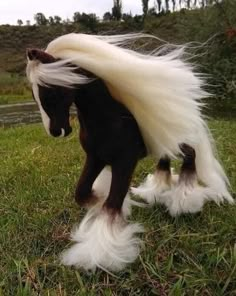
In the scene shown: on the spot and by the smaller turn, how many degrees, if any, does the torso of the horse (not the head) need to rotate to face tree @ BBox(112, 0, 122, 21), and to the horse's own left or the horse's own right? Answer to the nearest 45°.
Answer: approximately 135° to the horse's own right

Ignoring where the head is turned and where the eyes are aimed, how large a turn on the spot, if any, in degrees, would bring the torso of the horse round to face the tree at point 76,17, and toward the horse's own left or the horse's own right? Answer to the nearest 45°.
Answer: approximately 135° to the horse's own right

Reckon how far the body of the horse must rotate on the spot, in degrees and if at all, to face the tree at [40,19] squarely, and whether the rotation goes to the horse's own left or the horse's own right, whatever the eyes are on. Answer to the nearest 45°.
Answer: approximately 135° to the horse's own right

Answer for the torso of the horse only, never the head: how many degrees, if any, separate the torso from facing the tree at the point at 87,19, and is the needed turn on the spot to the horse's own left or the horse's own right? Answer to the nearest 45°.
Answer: approximately 135° to the horse's own right

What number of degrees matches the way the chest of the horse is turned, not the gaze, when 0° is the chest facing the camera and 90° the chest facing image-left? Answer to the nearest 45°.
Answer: approximately 45°

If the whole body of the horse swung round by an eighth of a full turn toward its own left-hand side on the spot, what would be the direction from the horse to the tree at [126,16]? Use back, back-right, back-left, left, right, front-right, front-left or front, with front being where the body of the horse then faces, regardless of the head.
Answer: back
